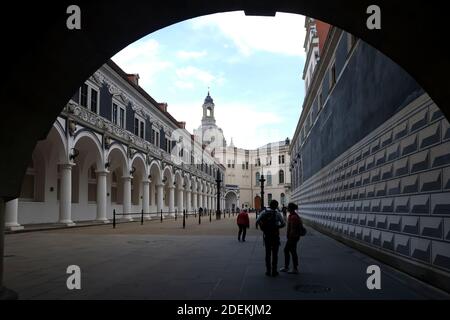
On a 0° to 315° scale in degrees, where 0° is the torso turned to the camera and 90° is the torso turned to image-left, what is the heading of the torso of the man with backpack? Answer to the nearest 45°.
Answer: approximately 180°

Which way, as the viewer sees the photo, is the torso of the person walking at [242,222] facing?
away from the camera

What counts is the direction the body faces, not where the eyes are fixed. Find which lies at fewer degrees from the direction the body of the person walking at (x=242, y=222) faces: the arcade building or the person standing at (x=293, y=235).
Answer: the arcade building

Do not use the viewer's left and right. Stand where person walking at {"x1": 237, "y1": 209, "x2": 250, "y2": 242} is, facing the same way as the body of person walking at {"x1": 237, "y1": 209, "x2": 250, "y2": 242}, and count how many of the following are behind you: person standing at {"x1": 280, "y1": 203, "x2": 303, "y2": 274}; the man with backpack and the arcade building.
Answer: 2

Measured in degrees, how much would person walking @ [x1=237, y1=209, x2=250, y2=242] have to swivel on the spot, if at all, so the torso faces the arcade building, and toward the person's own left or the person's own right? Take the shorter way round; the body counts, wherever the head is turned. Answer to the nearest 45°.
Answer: approximately 45° to the person's own left

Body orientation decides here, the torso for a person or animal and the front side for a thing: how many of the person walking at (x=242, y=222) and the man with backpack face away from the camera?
2

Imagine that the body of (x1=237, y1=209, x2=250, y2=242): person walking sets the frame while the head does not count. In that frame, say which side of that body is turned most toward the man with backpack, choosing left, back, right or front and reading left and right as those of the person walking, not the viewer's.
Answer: back

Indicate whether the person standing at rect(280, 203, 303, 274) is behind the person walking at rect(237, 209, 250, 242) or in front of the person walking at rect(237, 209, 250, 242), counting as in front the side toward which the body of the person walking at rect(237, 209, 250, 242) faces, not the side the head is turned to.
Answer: behind
